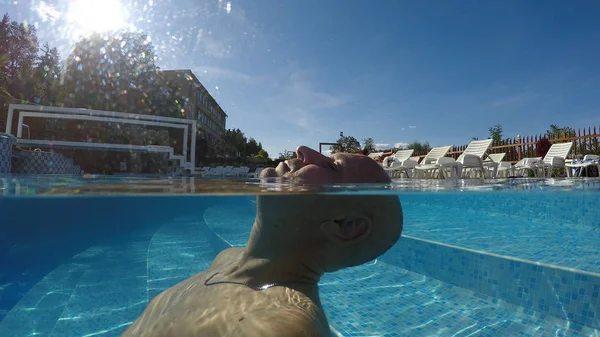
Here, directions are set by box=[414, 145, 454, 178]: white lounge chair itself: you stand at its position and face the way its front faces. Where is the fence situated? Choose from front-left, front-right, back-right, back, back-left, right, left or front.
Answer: back

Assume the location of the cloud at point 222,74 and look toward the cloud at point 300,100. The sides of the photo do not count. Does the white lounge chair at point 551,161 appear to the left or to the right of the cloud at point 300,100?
right

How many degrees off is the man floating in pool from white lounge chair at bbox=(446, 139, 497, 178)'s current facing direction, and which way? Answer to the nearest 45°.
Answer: approximately 45° to its left

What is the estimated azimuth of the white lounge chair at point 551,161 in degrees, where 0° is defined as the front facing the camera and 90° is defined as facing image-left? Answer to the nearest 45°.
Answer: approximately 45°

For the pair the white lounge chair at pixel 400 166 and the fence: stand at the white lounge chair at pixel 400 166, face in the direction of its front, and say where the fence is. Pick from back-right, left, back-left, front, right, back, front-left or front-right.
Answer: back

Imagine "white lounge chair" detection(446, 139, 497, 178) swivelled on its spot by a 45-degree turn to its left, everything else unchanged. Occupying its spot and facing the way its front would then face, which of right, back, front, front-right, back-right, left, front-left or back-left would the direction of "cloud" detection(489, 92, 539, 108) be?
back

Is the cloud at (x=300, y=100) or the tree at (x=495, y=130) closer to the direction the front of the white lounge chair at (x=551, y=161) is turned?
the cloud

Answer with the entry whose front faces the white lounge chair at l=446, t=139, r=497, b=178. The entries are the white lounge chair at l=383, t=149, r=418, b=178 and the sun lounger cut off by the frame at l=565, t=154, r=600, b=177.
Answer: the sun lounger cut off by the frame

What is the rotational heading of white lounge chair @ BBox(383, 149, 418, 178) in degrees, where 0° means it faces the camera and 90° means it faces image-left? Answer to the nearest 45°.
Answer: approximately 45°

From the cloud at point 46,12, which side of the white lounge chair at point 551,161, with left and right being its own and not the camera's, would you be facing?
front

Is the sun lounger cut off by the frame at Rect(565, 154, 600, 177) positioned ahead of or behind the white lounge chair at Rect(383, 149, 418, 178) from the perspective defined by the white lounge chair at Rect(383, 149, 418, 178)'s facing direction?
behind

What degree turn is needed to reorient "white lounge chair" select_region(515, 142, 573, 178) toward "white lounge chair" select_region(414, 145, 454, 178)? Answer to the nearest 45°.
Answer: approximately 45° to its right

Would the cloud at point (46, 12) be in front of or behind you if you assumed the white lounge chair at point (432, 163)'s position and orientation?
in front

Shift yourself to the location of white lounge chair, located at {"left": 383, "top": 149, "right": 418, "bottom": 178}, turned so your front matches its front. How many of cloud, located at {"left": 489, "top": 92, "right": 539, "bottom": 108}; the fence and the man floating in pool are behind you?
2
